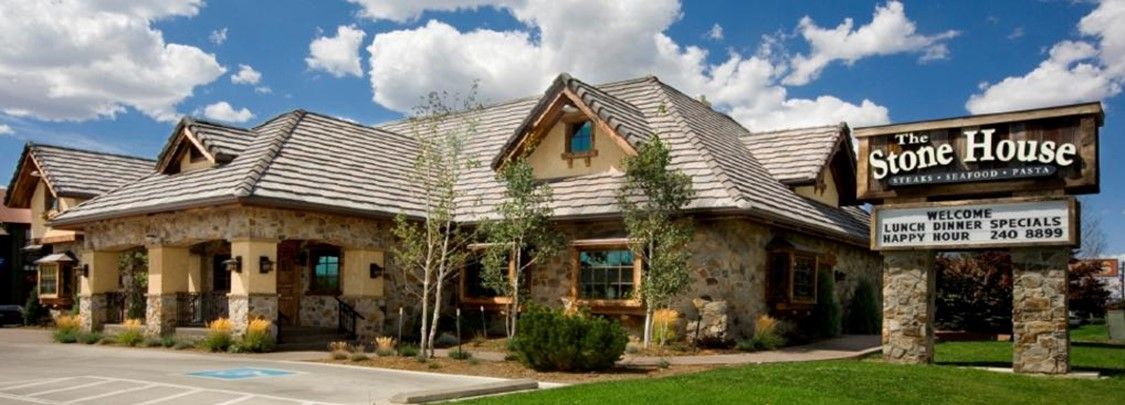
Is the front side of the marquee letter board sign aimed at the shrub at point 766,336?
no

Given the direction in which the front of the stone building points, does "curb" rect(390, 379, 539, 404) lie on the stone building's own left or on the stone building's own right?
on the stone building's own left

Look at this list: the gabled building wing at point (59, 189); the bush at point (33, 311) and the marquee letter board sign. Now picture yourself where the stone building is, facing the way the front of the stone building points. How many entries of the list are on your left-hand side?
1

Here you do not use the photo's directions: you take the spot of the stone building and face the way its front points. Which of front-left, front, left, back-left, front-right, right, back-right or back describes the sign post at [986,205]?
left

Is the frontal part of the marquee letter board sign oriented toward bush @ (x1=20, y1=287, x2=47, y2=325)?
no

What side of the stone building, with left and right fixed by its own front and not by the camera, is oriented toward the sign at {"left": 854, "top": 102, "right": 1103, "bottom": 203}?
left

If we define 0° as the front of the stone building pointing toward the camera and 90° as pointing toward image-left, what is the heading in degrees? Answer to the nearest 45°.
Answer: approximately 45°

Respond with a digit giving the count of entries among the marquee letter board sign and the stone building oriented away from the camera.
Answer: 0

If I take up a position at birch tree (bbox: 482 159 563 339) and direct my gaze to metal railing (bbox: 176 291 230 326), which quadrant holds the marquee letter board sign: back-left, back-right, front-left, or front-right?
back-left

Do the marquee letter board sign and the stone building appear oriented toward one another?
no

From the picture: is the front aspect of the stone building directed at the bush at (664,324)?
no

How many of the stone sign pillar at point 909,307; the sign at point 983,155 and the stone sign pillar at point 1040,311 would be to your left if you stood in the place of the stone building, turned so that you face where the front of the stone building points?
3

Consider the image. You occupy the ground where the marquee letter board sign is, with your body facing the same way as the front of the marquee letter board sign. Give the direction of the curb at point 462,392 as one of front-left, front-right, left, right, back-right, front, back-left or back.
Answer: front-right

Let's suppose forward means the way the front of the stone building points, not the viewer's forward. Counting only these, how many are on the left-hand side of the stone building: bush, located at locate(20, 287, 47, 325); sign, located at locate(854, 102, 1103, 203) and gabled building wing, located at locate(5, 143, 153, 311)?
1
